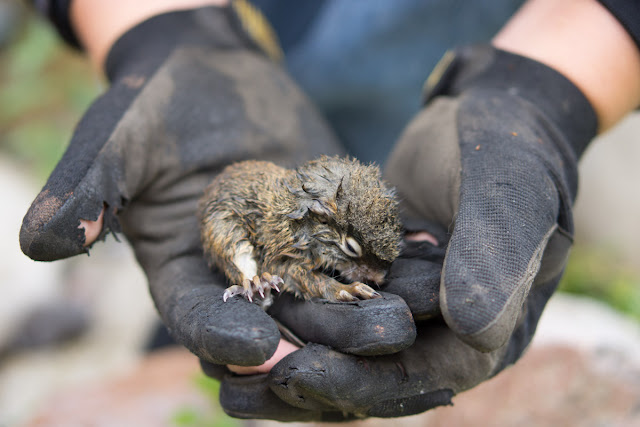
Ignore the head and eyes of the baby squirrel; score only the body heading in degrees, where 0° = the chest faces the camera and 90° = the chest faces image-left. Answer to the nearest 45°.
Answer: approximately 270°
